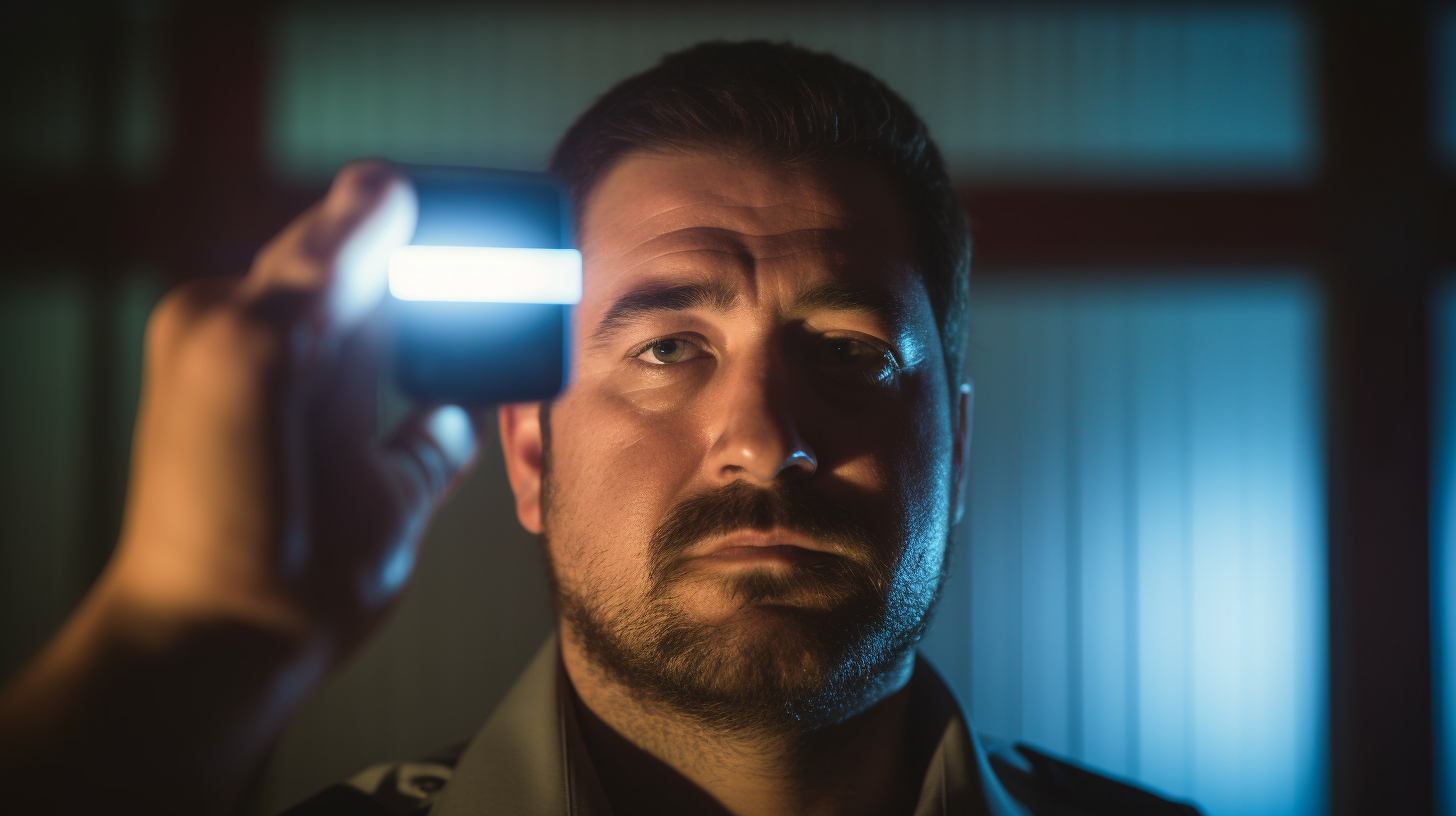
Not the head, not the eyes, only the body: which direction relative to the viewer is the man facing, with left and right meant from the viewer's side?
facing the viewer

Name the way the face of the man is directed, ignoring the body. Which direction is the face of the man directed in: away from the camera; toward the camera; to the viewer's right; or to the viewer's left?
toward the camera
